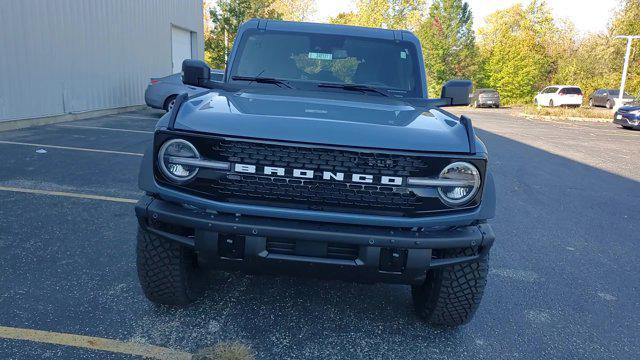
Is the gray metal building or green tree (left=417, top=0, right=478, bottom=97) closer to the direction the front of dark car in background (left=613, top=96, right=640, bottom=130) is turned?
the gray metal building

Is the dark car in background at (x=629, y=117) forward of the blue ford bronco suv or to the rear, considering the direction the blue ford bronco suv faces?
to the rear

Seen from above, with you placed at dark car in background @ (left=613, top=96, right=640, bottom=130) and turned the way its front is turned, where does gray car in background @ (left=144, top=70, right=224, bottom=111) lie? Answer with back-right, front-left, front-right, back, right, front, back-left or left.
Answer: front

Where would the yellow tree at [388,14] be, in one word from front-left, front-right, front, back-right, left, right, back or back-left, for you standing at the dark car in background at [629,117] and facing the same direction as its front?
right

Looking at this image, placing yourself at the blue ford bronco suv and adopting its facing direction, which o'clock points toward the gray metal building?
The gray metal building is roughly at 5 o'clock from the blue ford bronco suv.

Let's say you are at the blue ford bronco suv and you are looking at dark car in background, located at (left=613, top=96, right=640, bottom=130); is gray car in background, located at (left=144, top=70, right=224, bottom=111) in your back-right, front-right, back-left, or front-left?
front-left

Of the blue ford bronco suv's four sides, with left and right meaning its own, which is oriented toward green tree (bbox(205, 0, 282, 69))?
back

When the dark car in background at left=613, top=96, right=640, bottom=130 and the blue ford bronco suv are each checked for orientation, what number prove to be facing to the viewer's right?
0

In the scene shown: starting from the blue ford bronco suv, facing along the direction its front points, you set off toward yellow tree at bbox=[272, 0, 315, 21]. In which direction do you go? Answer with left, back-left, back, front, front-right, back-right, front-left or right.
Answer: back

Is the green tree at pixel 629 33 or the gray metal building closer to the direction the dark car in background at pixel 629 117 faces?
the gray metal building

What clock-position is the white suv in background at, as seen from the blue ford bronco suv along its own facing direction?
The white suv in background is roughly at 7 o'clock from the blue ford bronco suv.

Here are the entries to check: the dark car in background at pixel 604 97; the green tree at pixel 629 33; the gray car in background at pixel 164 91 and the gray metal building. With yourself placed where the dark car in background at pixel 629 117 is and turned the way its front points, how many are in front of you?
2

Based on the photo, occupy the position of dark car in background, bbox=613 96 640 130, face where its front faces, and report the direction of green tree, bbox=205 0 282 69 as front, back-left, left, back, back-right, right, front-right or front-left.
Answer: front-right

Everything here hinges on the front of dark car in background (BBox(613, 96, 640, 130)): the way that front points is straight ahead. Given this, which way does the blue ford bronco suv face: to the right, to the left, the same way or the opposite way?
to the left

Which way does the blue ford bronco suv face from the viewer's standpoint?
toward the camera

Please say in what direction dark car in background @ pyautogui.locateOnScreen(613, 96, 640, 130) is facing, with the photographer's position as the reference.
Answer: facing the viewer and to the left of the viewer
